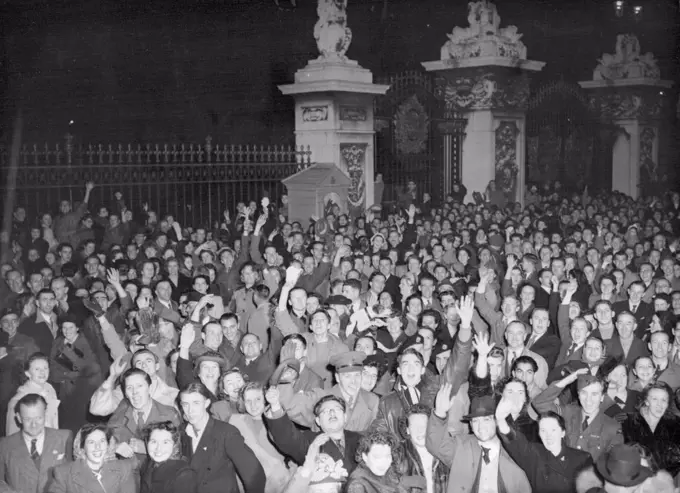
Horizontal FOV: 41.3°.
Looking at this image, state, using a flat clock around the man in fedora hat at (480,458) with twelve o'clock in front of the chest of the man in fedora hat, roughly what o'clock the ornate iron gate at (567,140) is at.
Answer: The ornate iron gate is roughly at 6 o'clock from the man in fedora hat.

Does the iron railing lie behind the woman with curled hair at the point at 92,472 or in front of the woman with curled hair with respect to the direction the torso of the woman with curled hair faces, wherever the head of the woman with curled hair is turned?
behind

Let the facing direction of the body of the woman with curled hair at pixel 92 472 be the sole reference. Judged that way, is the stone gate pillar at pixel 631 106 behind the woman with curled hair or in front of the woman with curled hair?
behind

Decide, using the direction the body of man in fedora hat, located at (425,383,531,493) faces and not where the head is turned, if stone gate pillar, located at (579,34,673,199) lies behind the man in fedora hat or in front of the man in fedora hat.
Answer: behind

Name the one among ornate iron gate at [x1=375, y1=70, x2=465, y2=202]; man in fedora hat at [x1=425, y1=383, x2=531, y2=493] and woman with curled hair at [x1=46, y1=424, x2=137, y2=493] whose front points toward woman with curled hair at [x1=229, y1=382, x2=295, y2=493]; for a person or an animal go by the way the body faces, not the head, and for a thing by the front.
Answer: the ornate iron gate

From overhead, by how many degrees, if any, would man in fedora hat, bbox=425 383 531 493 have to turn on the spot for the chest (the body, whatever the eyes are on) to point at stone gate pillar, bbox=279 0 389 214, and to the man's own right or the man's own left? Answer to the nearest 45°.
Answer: approximately 180°

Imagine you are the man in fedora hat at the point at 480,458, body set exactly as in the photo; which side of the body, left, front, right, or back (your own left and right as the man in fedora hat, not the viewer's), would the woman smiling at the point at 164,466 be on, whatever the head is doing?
right

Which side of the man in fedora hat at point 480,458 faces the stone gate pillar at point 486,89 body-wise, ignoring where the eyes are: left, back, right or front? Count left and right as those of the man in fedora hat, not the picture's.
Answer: back

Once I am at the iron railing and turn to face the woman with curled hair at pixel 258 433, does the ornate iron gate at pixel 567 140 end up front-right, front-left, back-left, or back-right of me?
back-left
